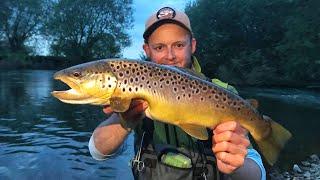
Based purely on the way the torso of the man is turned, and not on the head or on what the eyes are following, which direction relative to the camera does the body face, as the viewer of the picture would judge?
toward the camera

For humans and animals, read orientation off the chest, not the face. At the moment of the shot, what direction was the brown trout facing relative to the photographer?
facing to the left of the viewer

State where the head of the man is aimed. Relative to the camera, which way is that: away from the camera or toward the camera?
toward the camera
